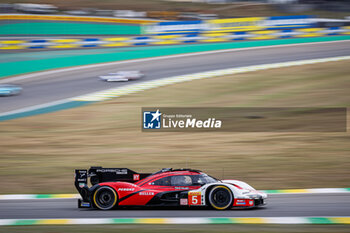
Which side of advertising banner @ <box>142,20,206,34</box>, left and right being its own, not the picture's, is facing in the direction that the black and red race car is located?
front

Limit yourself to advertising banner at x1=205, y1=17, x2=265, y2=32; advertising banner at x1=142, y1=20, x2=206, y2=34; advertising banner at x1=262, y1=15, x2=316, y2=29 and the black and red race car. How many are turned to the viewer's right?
1

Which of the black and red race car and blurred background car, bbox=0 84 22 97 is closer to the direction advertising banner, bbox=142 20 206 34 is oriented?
the black and red race car

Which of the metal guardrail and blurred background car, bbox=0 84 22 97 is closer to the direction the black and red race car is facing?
the metal guardrail

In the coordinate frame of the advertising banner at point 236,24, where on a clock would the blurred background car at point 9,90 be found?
The blurred background car is roughly at 2 o'clock from the advertising banner.

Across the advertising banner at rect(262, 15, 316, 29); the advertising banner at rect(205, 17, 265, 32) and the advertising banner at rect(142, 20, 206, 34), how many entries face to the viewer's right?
0

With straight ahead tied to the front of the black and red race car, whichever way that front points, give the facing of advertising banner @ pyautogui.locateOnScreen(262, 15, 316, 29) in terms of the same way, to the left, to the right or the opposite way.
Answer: to the right

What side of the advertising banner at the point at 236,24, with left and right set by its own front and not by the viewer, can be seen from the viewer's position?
front

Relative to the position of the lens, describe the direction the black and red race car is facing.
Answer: facing to the right of the viewer

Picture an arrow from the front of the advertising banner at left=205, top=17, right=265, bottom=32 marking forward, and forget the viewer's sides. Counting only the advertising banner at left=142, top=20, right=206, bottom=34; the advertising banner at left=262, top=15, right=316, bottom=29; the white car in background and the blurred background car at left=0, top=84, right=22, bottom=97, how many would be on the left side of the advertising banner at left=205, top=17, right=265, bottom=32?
1

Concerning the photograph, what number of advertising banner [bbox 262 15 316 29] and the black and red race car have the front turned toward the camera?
1

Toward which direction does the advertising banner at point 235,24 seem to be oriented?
toward the camera

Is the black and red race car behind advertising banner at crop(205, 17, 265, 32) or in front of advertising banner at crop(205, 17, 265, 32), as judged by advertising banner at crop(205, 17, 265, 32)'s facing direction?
in front

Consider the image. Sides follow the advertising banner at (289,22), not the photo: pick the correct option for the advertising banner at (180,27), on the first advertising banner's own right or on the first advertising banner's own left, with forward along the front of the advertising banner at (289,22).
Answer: on the first advertising banner's own right

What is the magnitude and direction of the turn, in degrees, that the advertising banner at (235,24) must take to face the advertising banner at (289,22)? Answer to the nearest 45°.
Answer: approximately 90° to its left

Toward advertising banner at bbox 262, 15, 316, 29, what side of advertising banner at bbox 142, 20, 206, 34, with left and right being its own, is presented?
left

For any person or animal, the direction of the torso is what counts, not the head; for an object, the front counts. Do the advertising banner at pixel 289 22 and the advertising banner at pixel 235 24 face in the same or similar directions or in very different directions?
same or similar directions
